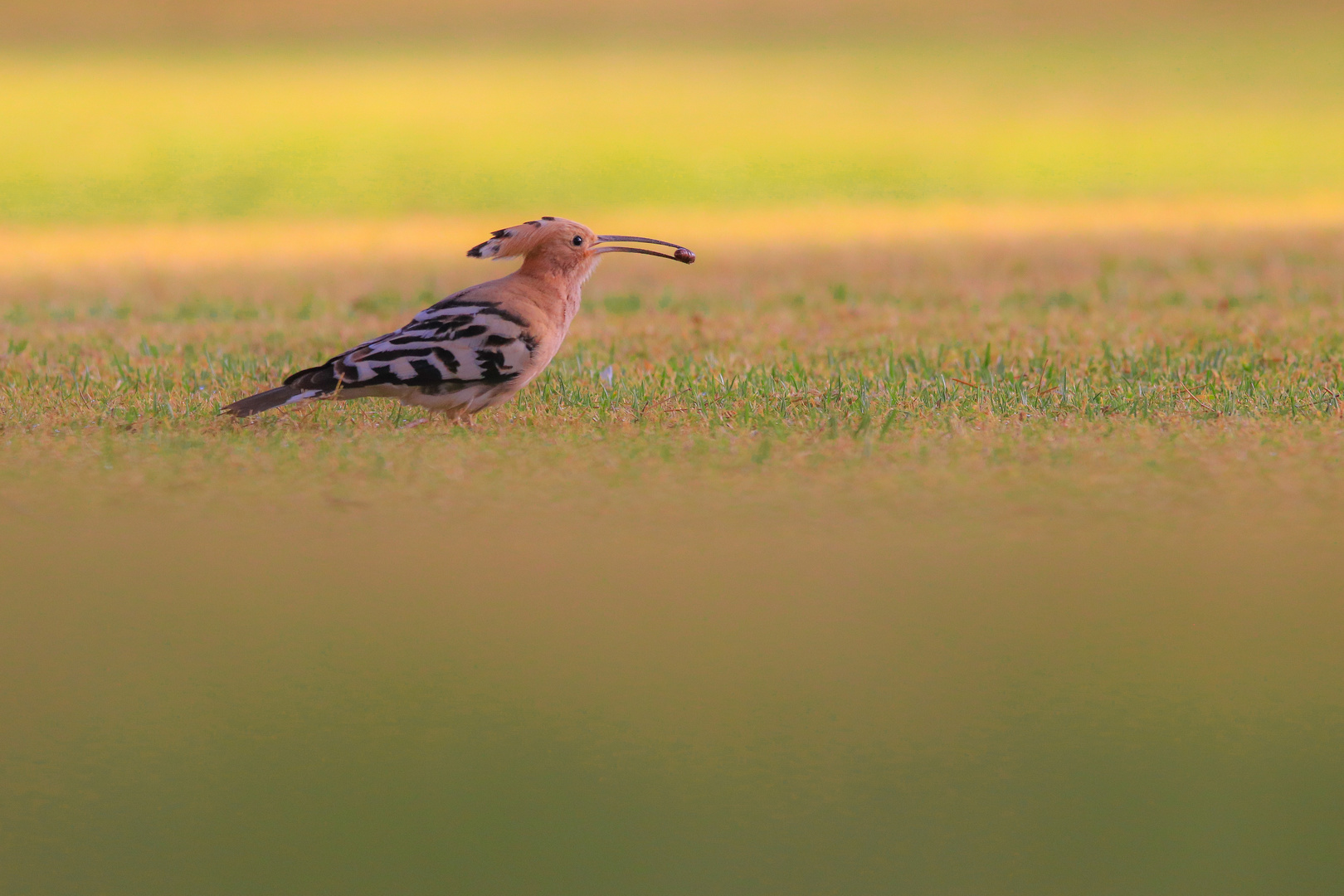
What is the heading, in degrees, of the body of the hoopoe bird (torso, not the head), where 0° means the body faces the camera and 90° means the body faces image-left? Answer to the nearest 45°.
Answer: approximately 270°
